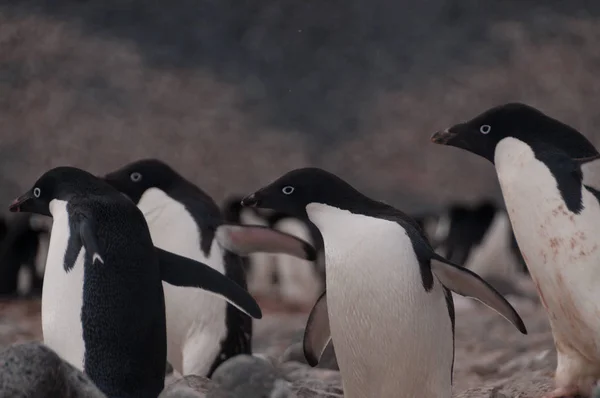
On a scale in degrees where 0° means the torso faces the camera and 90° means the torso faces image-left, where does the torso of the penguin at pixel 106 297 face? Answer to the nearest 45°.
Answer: approximately 90°

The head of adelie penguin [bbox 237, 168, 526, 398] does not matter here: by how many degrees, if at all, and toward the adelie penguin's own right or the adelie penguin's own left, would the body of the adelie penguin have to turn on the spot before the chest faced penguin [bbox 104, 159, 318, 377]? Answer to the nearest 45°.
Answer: approximately 90° to the adelie penguin's own right

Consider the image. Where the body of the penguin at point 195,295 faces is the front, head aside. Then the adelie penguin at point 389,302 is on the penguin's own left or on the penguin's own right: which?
on the penguin's own left

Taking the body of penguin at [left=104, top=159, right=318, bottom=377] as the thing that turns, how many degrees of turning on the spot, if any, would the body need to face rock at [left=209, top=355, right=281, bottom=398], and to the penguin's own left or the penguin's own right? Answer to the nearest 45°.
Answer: approximately 90° to the penguin's own left

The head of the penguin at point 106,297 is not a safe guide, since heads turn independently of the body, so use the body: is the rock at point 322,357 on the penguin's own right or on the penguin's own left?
on the penguin's own right

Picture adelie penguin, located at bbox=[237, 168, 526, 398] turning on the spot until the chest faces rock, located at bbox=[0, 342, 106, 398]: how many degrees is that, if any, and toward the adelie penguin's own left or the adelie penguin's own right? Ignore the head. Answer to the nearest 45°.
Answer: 0° — it already faces it

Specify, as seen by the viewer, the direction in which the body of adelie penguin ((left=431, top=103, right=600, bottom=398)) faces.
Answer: to the viewer's left
